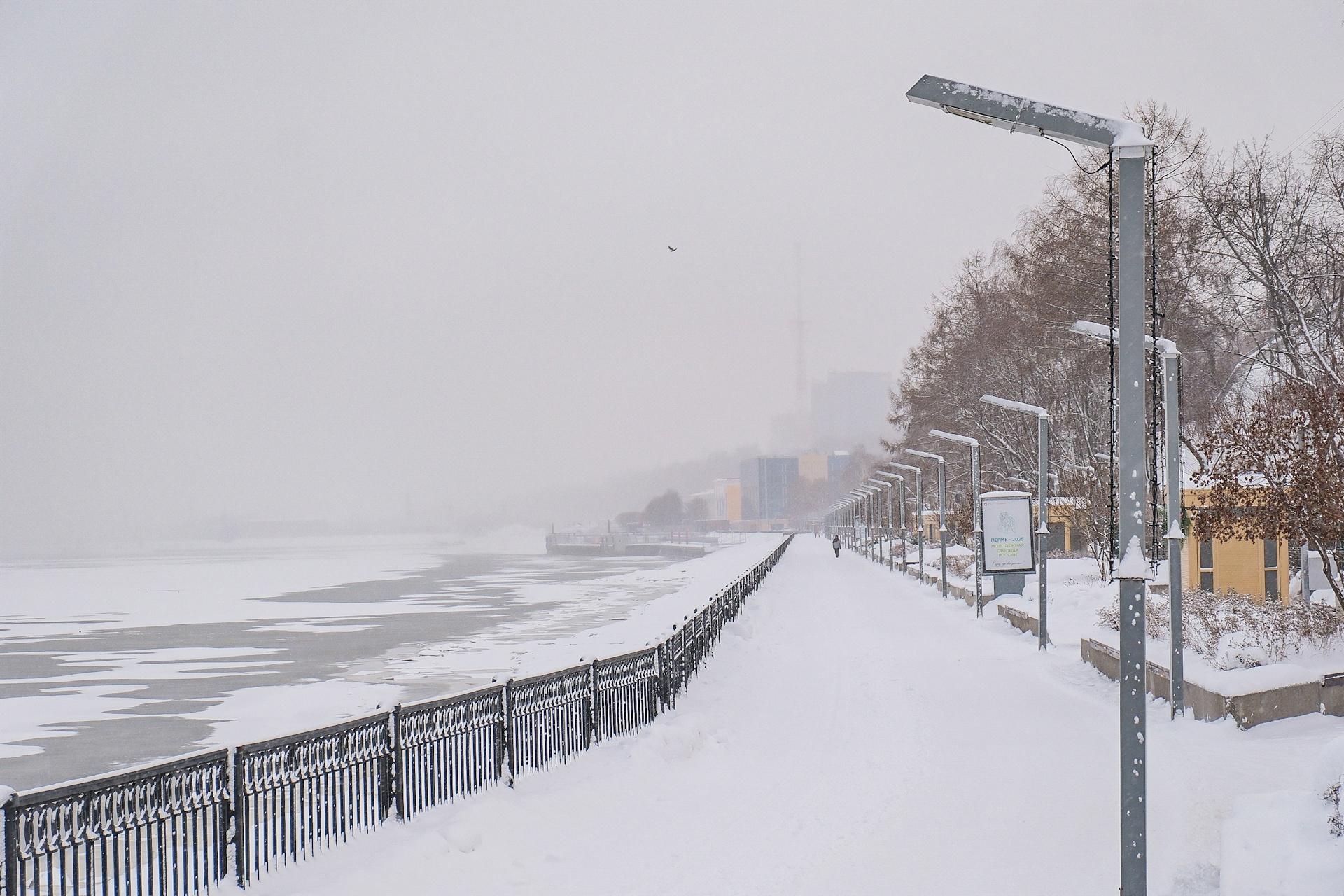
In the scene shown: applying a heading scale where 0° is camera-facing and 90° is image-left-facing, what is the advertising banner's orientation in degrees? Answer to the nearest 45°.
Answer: approximately 0°

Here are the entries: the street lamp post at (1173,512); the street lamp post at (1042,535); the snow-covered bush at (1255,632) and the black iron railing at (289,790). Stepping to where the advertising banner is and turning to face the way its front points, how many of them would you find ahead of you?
4

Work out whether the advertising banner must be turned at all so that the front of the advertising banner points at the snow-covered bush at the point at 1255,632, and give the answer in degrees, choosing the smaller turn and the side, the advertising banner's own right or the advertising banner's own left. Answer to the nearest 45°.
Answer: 0° — it already faces it

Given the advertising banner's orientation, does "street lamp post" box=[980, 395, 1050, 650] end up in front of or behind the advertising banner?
in front

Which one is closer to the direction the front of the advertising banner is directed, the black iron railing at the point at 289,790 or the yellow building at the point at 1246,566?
the black iron railing

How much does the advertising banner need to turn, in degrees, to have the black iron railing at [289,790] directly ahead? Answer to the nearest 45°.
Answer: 0° — it already faces it

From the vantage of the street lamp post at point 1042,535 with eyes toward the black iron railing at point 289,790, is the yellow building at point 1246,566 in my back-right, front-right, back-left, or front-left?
back-left

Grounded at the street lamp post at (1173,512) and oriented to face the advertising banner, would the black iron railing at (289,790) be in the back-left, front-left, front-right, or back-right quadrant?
back-left

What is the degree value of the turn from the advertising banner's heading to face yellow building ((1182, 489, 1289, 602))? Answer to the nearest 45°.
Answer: approximately 90° to its left

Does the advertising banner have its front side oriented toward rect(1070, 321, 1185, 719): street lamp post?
yes

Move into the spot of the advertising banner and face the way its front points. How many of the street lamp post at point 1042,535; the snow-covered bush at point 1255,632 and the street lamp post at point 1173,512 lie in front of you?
3

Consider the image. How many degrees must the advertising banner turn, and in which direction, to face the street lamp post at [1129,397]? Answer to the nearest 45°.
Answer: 0° — it already faces it

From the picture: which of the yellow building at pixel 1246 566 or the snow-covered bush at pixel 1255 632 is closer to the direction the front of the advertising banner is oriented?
the snow-covered bush
